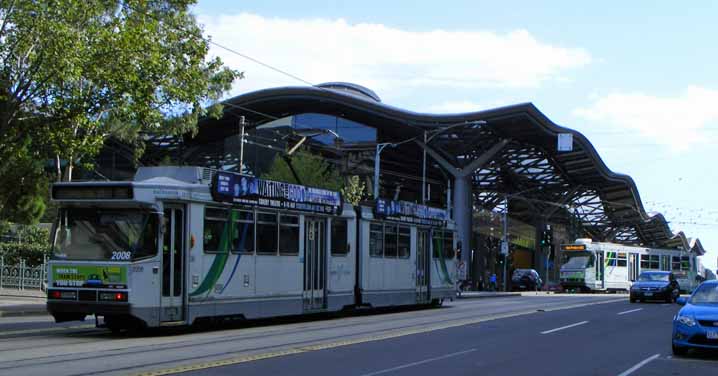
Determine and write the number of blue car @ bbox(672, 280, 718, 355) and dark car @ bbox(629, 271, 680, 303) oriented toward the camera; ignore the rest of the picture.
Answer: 2

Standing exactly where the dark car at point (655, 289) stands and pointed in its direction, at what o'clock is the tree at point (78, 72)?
The tree is roughly at 1 o'clock from the dark car.

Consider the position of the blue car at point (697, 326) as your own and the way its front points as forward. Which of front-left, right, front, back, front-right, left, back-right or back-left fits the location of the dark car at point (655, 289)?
back

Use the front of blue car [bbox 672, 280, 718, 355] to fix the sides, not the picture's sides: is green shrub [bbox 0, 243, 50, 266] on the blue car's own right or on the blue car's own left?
on the blue car's own right

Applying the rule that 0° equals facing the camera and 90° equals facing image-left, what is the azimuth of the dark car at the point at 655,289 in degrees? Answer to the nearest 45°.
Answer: approximately 0°

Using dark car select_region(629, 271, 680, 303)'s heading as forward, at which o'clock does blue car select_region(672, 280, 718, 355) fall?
The blue car is roughly at 12 o'clock from the dark car.

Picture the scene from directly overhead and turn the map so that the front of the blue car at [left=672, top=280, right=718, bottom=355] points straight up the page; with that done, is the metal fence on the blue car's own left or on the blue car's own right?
on the blue car's own right

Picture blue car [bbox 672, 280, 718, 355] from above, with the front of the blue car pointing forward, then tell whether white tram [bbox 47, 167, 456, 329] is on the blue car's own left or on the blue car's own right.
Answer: on the blue car's own right

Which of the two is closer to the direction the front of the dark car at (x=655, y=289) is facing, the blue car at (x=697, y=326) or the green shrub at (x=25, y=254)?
the blue car
